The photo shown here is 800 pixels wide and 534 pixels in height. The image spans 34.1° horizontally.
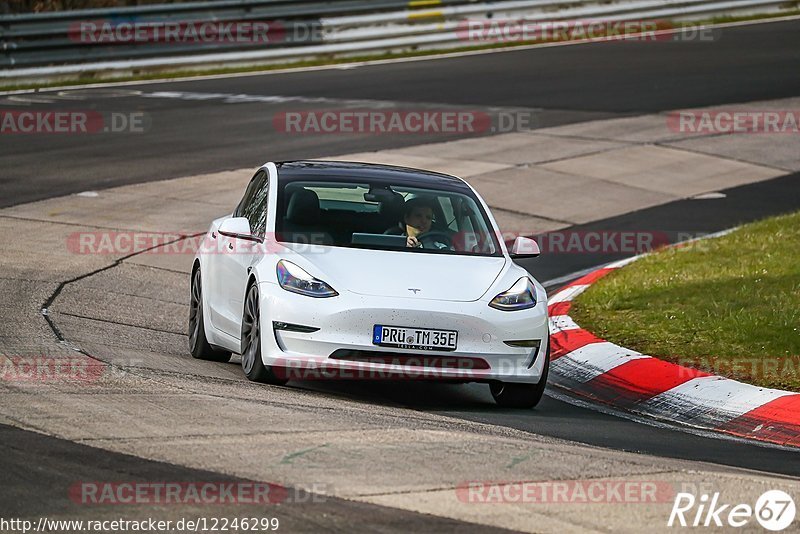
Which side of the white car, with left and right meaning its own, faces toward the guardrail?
back

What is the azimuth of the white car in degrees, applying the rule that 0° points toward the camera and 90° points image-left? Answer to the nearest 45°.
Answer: approximately 0°
